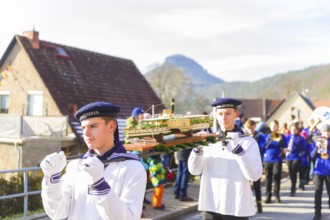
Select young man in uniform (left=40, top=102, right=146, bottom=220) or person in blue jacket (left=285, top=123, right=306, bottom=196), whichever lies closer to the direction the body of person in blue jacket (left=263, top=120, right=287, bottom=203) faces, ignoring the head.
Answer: the young man in uniform

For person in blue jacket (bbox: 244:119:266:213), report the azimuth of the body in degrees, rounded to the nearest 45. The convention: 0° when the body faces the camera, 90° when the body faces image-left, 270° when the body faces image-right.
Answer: approximately 45°

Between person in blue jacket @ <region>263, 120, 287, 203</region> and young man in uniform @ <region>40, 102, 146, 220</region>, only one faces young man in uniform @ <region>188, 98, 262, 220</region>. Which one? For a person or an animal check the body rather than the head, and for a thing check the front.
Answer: the person in blue jacket

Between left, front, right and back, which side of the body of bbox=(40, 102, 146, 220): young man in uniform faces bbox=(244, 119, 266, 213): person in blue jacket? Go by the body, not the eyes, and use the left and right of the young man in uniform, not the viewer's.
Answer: back

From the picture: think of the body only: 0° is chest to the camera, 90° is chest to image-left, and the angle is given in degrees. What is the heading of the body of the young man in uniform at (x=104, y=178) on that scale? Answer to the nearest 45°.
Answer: approximately 45°

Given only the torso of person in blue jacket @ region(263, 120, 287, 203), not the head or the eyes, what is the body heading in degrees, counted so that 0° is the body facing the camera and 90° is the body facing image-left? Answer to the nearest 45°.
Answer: approximately 0°

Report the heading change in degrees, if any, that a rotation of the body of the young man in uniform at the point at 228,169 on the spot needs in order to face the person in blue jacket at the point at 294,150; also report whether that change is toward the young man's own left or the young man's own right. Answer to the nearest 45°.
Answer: approximately 180°

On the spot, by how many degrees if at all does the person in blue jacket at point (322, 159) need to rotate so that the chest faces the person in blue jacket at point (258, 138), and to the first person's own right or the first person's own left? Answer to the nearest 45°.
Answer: approximately 135° to the first person's own right

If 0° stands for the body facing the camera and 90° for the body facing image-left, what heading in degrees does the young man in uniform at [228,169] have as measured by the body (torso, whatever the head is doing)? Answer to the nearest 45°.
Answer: approximately 0°

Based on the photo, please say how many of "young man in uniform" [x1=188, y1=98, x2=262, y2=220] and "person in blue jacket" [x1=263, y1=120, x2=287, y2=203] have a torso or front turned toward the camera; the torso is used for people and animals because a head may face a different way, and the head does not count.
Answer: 2

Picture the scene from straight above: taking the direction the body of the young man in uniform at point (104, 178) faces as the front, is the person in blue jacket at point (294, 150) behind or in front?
behind
